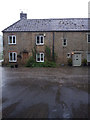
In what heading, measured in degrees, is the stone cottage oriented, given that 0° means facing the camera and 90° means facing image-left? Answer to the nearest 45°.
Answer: approximately 0°
